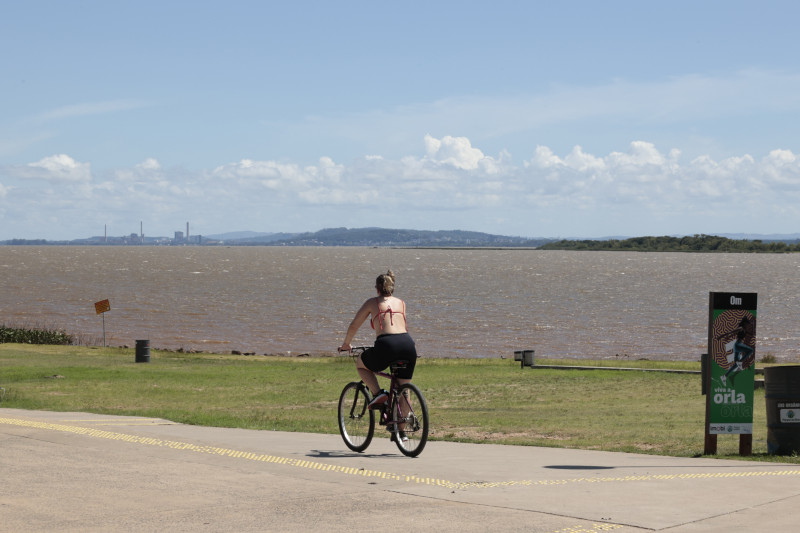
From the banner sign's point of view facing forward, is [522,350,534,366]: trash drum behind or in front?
behind

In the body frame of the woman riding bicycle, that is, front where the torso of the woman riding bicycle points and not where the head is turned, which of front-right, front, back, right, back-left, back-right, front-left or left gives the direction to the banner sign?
back-right

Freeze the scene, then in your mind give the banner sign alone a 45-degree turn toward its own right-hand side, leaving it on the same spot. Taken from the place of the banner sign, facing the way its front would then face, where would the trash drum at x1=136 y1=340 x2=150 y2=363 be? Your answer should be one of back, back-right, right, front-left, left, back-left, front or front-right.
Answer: right

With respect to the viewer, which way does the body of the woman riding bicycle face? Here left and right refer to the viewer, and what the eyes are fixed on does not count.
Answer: facing away from the viewer and to the left of the viewer

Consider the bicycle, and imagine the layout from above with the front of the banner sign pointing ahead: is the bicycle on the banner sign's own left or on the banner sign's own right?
on the banner sign's own right

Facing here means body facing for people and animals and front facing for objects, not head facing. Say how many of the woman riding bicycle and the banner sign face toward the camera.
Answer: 1

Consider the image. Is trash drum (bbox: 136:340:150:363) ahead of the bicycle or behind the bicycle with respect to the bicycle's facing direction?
ahead

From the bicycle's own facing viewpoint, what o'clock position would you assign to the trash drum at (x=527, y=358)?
The trash drum is roughly at 2 o'clock from the bicycle.

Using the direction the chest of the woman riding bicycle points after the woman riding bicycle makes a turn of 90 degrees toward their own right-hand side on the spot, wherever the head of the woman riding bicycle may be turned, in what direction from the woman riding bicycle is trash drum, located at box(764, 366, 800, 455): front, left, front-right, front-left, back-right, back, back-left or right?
front-right

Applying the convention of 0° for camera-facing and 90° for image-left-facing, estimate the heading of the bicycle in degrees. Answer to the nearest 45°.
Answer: approximately 135°

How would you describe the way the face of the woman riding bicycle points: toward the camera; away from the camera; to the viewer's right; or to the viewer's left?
away from the camera

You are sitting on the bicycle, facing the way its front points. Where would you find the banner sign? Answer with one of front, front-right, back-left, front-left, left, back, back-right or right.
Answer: back-right

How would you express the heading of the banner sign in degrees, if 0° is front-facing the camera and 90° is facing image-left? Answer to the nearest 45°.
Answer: approximately 0°
